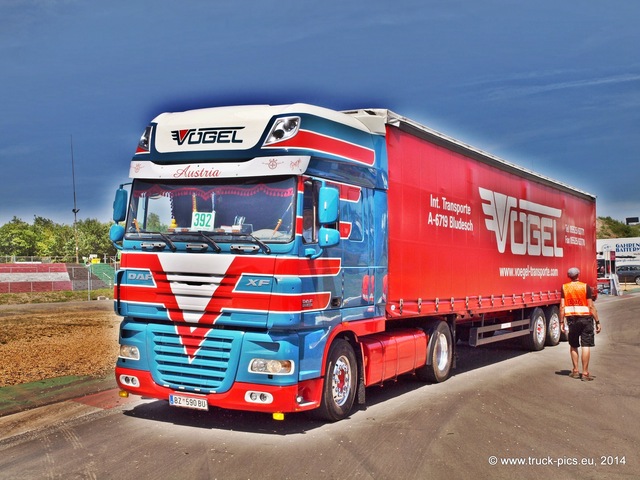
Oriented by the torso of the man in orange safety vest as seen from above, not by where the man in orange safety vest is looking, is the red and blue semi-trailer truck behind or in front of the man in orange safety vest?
behind

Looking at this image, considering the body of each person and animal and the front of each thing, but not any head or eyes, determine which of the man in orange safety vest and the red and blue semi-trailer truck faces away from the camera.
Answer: the man in orange safety vest

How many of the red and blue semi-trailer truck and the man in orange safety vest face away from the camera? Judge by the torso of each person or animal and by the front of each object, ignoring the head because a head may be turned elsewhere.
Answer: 1

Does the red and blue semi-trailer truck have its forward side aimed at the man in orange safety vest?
no

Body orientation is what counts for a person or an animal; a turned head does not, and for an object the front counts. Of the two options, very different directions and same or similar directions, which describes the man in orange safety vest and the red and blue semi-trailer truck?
very different directions

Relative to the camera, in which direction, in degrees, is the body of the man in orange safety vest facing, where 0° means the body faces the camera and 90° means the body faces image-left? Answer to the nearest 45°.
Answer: approximately 180°
